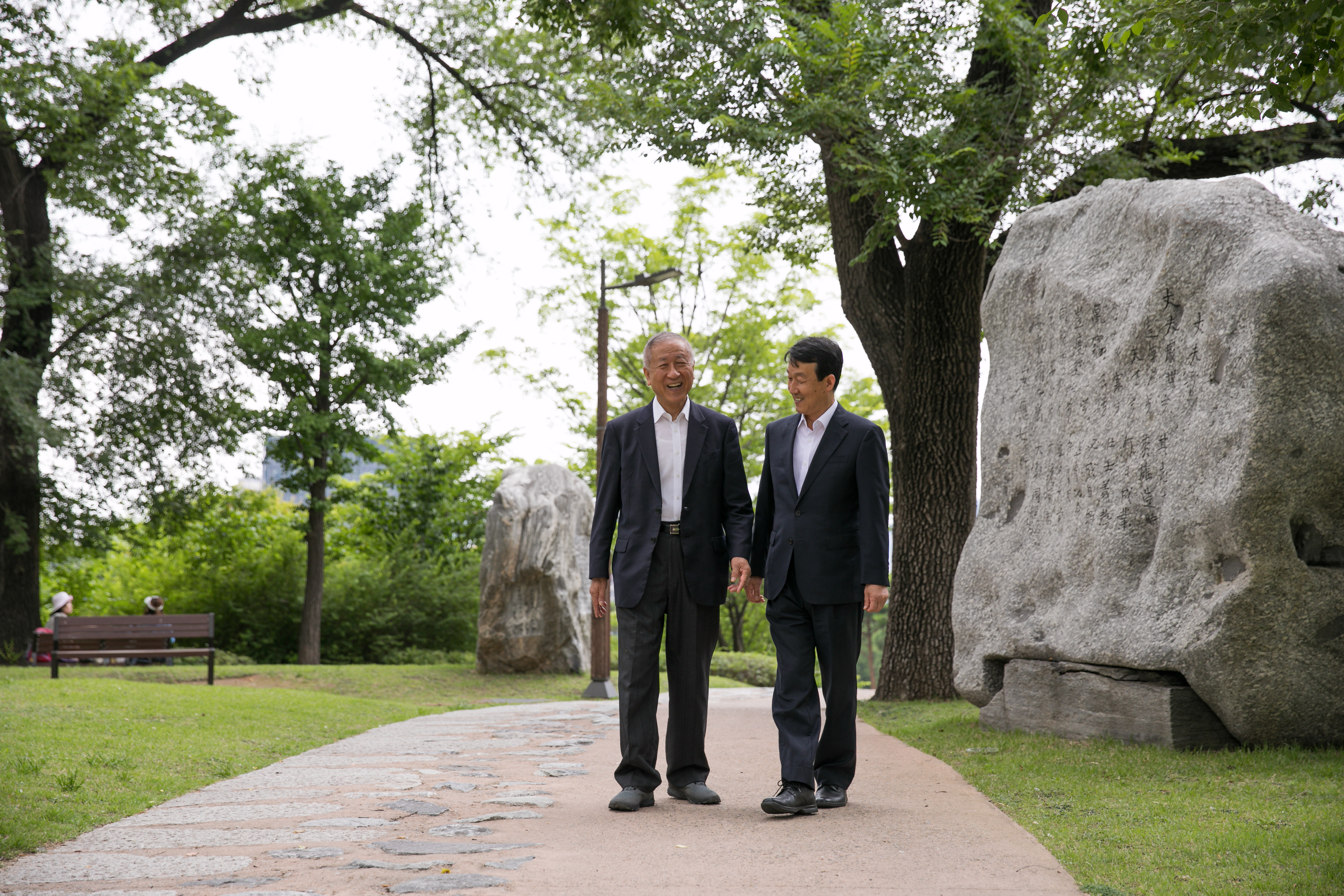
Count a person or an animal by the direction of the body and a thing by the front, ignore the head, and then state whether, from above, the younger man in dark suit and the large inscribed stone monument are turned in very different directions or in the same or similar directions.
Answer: same or similar directions

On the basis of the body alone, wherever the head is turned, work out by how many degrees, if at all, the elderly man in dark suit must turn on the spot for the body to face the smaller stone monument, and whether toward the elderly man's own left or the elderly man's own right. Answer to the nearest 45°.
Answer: approximately 180°

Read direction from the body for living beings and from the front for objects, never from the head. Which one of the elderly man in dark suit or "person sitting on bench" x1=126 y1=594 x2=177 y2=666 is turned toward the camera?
the elderly man in dark suit

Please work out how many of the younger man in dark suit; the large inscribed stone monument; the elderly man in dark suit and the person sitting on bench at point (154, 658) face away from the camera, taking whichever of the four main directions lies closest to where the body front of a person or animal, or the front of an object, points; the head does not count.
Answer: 1

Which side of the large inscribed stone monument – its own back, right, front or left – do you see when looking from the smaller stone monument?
right

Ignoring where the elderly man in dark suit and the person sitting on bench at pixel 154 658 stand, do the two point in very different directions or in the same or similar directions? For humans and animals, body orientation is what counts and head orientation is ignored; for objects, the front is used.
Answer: very different directions

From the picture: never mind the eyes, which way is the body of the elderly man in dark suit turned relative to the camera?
toward the camera

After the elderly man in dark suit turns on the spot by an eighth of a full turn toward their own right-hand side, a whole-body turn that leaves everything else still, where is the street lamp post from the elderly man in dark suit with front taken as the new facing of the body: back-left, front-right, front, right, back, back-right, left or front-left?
back-right

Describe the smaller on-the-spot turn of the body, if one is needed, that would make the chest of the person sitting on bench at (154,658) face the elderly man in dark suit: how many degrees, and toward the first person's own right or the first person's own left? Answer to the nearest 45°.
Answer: approximately 180°

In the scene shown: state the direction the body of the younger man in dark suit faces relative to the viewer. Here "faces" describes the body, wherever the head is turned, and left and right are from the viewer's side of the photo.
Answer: facing the viewer and to the left of the viewer

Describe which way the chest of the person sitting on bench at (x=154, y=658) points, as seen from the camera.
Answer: away from the camera

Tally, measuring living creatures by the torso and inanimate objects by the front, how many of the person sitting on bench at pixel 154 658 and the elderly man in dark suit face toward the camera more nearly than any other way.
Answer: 1
